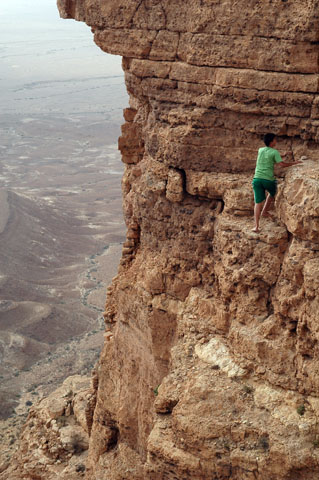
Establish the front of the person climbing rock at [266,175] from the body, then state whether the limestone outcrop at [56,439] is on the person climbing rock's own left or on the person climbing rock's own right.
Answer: on the person climbing rock's own left

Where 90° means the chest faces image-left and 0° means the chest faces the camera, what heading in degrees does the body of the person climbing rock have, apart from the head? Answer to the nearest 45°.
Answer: approximately 225°
